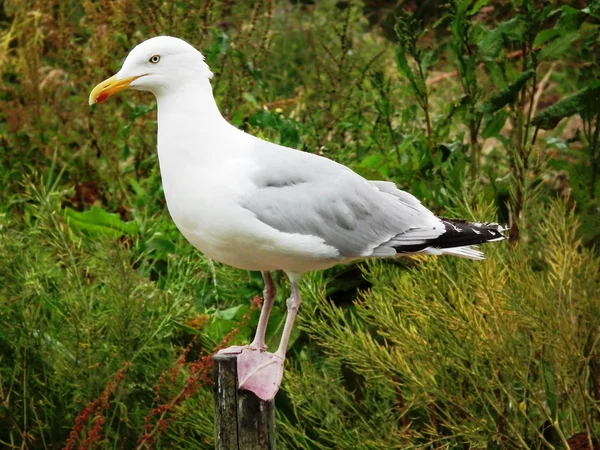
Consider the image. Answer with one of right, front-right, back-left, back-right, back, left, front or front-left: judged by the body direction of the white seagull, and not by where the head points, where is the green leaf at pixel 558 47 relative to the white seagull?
back-right

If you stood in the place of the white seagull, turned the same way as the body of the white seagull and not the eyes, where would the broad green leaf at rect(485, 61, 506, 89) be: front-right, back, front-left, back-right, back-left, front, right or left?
back-right

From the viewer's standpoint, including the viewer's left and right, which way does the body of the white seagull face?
facing to the left of the viewer

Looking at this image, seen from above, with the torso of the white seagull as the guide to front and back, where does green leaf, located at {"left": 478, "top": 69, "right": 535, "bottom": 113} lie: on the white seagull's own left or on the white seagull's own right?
on the white seagull's own right

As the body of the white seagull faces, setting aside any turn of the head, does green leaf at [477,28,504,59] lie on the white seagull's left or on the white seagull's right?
on the white seagull's right

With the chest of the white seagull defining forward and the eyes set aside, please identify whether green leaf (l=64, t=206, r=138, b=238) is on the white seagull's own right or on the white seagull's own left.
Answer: on the white seagull's own right

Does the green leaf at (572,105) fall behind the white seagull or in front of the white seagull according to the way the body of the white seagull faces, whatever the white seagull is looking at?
behind

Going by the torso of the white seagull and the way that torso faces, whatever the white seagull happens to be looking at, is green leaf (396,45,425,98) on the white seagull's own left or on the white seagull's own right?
on the white seagull's own right

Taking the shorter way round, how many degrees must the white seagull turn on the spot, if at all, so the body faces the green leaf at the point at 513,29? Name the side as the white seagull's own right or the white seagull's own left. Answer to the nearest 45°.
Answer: approximately 135° to the white seagull's own right
